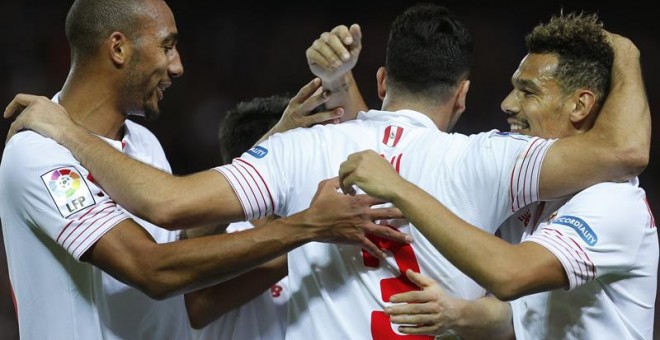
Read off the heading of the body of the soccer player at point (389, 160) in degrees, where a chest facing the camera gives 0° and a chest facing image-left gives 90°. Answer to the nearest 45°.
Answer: approximately 180°

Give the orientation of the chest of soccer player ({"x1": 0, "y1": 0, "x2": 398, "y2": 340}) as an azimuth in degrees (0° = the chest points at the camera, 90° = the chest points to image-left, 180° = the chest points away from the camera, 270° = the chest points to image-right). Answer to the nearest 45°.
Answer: approximately 270°

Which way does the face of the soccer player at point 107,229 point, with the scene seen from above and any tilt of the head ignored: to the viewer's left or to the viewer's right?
to the viewer's right

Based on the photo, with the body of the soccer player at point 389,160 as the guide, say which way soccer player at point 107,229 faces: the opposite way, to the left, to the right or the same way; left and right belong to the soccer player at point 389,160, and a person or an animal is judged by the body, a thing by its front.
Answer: to the right

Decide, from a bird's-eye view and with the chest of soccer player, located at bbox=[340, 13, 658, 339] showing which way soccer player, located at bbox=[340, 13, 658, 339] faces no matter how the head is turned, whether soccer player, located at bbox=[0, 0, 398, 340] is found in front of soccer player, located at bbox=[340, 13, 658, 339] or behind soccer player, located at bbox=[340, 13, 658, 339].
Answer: in front

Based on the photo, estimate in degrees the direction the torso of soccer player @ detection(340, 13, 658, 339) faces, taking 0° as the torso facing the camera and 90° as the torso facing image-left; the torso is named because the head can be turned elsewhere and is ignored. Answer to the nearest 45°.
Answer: approximately 90°

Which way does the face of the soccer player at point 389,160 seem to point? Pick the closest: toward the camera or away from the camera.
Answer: away from the camera

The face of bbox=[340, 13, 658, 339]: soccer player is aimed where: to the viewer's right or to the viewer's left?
to the viewer's left
